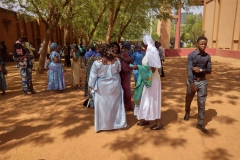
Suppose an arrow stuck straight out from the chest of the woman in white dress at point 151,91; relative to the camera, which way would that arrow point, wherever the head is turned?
to the viewer's left

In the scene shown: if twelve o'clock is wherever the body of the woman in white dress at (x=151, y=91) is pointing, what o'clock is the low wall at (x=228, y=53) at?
The low wall is roughly at 4 o'clock from the woman in white dress.

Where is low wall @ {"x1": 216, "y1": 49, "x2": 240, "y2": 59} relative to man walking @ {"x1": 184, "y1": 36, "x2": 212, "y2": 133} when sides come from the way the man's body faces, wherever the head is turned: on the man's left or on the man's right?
on the man's left

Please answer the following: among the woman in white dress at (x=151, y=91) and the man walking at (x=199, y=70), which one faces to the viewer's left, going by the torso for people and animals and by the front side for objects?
the woman in white dress

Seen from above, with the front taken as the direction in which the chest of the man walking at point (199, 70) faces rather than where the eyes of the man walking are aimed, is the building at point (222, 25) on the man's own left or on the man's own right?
on the man's own left

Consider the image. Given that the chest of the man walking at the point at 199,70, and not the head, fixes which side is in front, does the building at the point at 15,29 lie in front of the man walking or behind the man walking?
behind

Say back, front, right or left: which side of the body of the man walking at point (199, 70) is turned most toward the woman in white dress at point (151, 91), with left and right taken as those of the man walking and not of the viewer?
right

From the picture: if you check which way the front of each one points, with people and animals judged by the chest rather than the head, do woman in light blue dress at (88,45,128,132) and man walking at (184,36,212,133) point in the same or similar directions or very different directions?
very different directions

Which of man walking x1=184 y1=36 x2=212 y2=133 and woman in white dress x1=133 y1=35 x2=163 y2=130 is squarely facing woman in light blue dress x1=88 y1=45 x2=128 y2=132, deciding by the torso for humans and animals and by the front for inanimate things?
woman in white dress x1=133 y1=35 x2=163 y2=130
